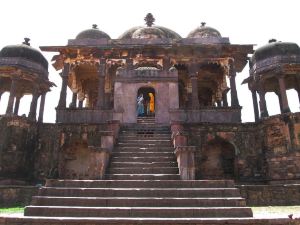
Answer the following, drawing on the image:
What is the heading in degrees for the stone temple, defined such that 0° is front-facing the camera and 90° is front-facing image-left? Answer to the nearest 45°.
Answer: approximately 0°
